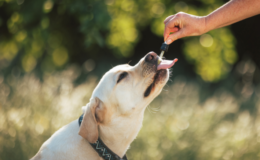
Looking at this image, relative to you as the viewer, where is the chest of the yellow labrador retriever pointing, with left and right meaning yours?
facing to the right of the viewer
